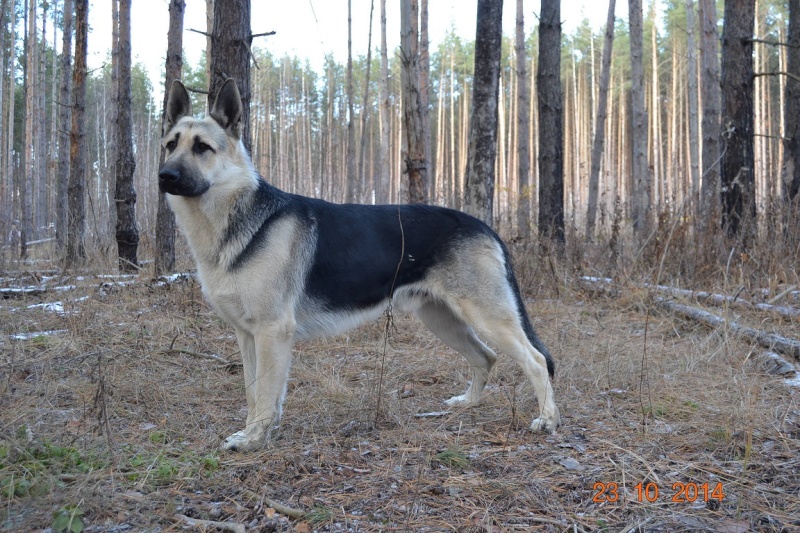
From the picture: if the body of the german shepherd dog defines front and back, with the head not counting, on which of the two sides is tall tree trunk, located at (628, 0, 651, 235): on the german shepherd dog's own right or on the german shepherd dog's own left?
on the german shepherd dog's own right

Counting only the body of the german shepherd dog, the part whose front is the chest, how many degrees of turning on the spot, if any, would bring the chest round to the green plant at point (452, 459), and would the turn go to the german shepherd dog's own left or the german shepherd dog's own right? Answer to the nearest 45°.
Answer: approximately 135° to the german shepherd dog's own left

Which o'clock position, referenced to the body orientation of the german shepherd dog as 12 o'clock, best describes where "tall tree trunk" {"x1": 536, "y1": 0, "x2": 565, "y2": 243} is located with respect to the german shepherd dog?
The tall tree trunk is roughly at 4 o'clock from the german shepherd dog.

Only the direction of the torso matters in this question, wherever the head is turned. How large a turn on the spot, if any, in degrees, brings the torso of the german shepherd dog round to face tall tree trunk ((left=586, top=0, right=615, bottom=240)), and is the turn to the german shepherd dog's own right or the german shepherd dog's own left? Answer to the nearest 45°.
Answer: approximately 135° to the german shepherd dog's own right

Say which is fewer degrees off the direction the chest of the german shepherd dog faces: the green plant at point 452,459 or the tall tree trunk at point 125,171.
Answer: the tall tree trunk

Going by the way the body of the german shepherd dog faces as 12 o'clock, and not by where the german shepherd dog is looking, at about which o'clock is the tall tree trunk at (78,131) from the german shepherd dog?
The tall tree trunk is roughly at 2 o'clock from the german shepherd dog.

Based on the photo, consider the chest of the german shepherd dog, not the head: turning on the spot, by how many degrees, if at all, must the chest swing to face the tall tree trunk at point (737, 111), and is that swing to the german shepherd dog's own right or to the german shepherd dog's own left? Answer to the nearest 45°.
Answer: approximately 135° to the german shepherd dog's own right

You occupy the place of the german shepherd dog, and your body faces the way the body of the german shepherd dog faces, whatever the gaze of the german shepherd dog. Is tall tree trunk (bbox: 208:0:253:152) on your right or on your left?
on your right

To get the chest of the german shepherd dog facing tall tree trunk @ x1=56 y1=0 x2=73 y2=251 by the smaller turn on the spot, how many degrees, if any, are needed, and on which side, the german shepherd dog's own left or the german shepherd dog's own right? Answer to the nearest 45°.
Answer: approximately 45° to the german shepherd dog's own right

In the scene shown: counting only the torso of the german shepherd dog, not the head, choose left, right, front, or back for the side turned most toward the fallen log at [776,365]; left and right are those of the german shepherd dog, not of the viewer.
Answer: back

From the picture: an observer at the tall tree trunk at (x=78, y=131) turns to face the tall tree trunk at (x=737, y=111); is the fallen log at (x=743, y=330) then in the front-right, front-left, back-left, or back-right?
front-right

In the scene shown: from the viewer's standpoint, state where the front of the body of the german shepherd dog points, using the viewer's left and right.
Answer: facing to the left of the viewer

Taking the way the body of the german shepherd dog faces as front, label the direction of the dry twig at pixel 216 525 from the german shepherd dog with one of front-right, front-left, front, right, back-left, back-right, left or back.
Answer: left
